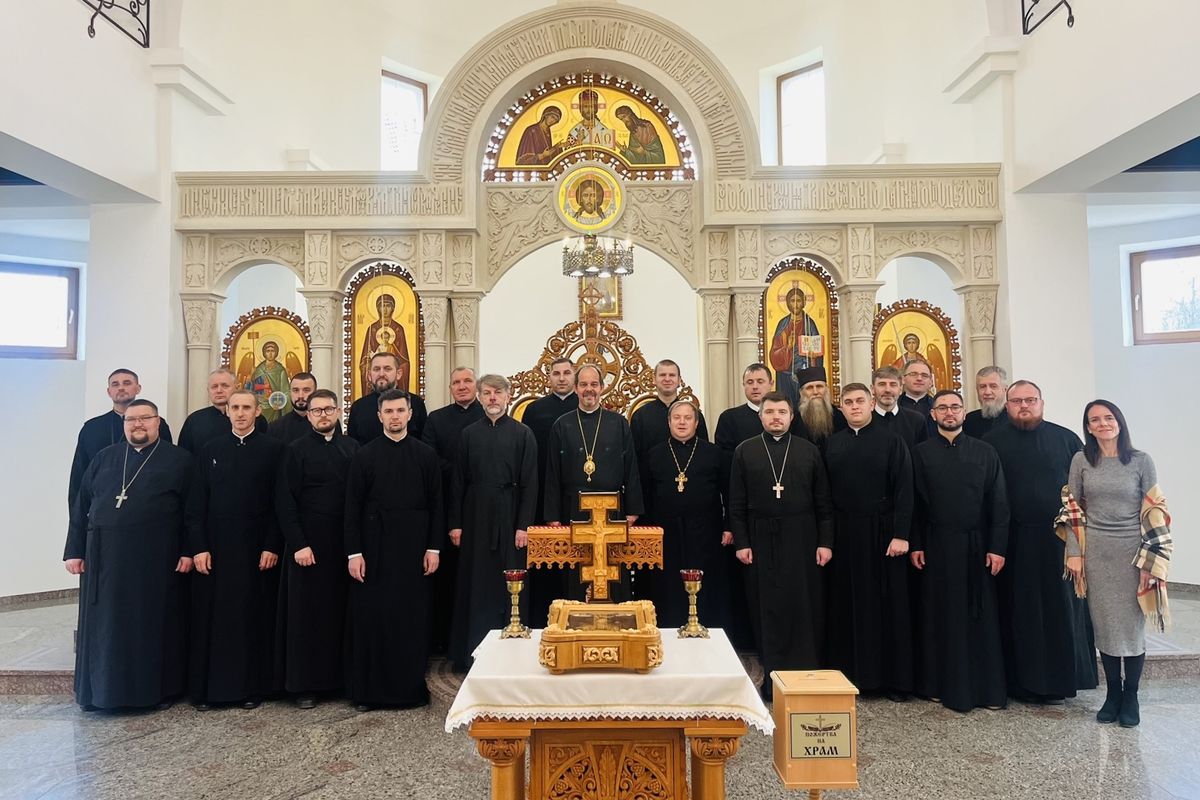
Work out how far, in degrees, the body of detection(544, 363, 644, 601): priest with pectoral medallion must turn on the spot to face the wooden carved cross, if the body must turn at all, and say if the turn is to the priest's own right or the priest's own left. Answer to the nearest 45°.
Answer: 0° — they already face it

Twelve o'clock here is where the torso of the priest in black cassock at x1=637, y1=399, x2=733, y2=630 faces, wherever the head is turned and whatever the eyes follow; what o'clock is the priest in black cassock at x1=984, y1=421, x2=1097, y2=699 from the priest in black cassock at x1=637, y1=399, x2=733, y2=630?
the priest in black cassock at x1=984, y1=421, x2=1097, y2=699 is roughly at 9 o'clock from the priest in black cassock at x1=637, y1=399, x2=733, y2=630.

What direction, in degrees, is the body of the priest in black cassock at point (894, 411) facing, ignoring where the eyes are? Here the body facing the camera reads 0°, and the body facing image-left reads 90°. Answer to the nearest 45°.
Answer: approximately 0°

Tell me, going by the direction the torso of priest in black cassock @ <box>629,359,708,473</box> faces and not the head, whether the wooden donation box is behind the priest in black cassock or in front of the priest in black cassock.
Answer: in front

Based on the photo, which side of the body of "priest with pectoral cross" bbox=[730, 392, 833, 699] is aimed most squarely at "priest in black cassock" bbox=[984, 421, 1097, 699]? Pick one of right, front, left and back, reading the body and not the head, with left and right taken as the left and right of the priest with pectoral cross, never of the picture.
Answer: left

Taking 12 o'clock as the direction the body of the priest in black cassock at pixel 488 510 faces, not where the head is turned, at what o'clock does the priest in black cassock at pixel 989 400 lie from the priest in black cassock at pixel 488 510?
the priest in black cassock at pixel 989 400 is roughly at 9 o'clock from the priest in black cassock at pixel 488 510.

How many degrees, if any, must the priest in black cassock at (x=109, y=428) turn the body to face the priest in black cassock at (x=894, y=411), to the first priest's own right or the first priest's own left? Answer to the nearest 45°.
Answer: approximately 45° to the first priest's own left
